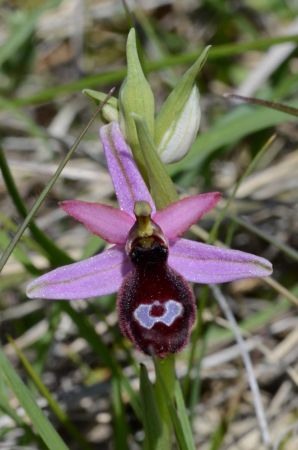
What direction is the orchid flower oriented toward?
toward the camera
